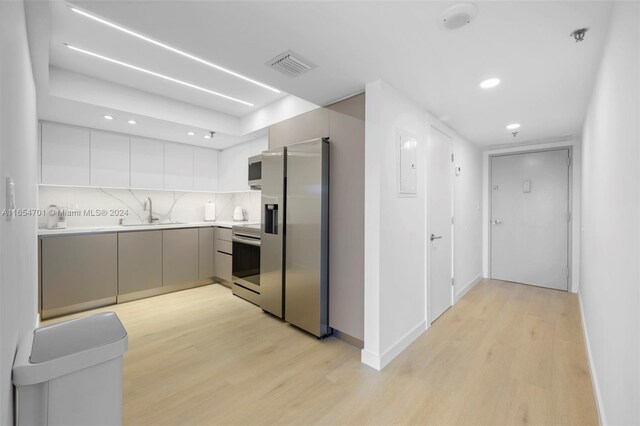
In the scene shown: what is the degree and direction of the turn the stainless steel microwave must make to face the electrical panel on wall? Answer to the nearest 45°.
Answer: approximately 90° to its left

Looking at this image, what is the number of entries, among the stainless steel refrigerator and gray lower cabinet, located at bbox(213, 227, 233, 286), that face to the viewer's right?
0

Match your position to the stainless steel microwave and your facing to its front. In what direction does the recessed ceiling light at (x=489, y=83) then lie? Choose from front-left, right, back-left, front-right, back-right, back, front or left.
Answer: left

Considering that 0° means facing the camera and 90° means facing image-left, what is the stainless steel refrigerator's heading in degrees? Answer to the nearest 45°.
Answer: approximately 45°

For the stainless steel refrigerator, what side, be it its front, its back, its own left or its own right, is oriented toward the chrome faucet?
right

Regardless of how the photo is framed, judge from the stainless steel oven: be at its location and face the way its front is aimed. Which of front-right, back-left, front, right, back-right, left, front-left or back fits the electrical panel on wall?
left

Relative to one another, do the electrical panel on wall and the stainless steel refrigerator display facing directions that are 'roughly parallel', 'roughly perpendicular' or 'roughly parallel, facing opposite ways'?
roughly perpendicular

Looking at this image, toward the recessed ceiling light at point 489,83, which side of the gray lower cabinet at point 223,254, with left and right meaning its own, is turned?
left

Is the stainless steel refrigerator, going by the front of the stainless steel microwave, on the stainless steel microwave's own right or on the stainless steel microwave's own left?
on the stainless steel microwave's own left

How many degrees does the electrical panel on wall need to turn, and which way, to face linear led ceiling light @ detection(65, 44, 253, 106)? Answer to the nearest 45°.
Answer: approximately 135° to its right

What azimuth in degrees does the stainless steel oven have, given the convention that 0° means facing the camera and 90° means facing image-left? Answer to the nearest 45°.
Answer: approximately 45°

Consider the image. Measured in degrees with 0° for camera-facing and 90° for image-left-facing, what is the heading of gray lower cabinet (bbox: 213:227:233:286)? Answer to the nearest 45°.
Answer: approximately 45°
